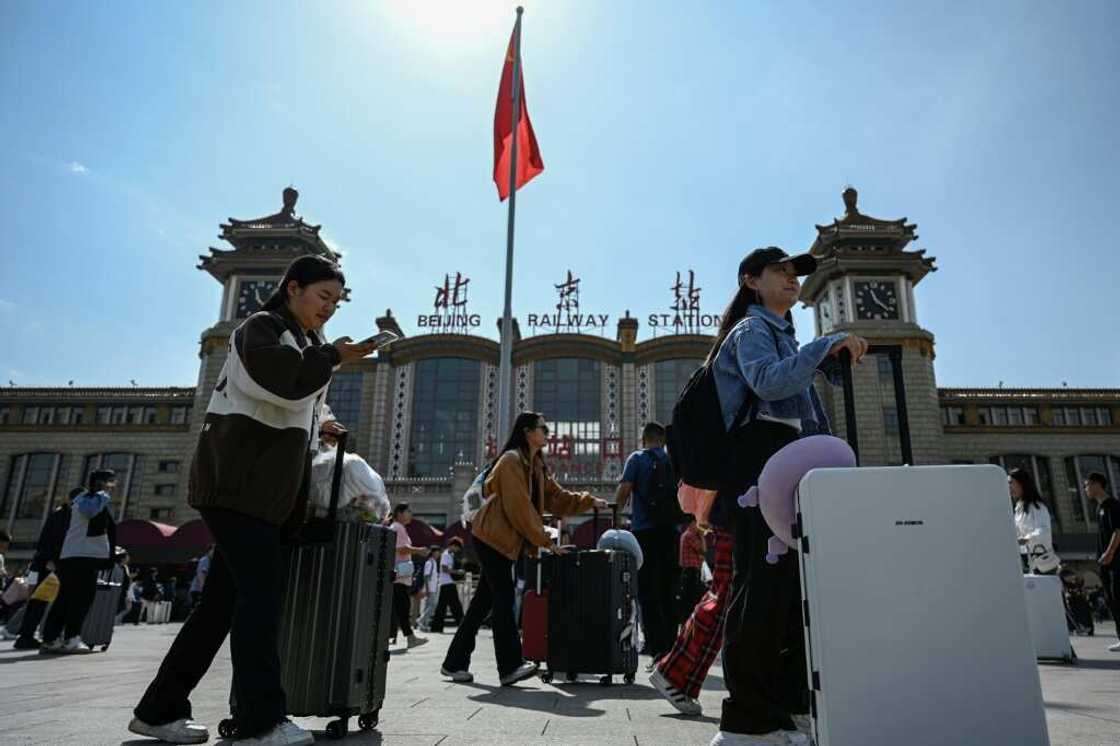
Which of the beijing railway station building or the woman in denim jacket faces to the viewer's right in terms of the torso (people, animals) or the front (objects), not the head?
the woman in denim jacket

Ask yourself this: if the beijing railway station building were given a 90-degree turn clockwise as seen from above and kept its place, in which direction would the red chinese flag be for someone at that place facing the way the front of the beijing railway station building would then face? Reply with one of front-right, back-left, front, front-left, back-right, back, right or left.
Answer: left

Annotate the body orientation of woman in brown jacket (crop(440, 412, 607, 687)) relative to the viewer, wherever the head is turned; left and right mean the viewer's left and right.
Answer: facing to the right of the viewer

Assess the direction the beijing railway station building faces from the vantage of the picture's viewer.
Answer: facing the viewer

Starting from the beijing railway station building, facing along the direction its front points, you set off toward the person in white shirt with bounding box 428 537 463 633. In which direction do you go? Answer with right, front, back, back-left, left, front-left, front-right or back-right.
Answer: front

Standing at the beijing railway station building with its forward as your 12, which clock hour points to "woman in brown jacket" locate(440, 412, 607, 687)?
The woman in brown jacket is roughly at 12 o'clock from the beijing railway station building.

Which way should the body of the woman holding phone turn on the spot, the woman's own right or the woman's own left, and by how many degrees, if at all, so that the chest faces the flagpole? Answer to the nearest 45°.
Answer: approximately 45° to the woman's own left

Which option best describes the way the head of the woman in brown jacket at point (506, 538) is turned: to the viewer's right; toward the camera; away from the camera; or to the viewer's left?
to the viewer's right

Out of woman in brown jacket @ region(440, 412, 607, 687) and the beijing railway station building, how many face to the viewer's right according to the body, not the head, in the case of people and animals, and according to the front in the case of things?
1

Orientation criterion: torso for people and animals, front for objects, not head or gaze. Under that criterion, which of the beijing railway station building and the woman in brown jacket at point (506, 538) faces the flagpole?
the beijing railway station building

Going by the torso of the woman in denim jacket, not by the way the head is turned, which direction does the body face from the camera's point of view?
to the viewer's right

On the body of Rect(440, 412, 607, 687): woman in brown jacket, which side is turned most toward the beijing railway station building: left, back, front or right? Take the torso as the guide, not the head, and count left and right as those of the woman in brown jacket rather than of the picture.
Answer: left

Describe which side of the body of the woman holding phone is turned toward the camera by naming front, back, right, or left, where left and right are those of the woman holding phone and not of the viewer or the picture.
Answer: right

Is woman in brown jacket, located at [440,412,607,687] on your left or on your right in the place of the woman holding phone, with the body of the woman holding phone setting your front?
on your left

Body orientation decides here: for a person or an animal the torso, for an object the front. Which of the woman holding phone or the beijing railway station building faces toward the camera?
the beijing railway station building

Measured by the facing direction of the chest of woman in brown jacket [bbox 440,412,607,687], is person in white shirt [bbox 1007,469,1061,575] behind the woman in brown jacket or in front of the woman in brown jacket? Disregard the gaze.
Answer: in front
